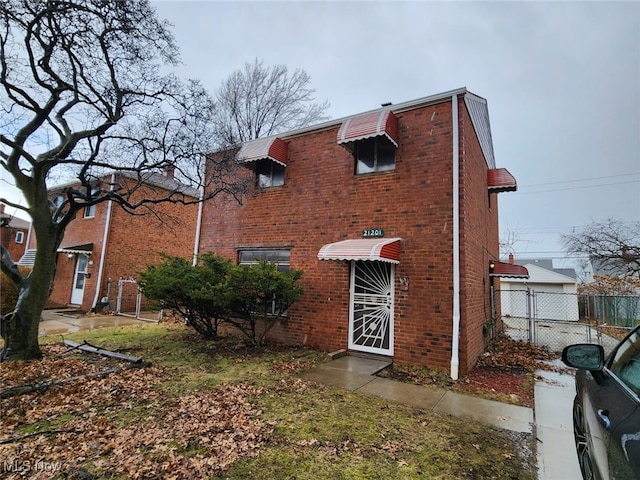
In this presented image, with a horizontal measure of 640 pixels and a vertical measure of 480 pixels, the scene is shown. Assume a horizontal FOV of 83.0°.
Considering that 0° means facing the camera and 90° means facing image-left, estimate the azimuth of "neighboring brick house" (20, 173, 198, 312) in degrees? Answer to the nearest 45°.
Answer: approximately 45°

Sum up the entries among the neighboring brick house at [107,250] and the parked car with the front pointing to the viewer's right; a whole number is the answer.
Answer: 0

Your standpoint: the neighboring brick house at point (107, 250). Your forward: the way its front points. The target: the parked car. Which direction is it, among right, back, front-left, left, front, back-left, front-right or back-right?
front-left

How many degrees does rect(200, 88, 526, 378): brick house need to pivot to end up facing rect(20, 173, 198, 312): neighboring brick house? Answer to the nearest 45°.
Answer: approximately 90° to its right

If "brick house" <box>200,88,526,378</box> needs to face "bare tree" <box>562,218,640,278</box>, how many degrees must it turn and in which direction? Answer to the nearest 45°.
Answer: approximately 180°

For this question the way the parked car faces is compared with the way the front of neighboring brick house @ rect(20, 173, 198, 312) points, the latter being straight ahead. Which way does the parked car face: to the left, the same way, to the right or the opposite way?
the opposite way

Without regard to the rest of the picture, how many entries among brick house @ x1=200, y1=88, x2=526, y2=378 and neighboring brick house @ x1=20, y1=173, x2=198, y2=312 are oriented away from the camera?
0

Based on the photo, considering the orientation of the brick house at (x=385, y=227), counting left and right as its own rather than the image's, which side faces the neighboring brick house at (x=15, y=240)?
right

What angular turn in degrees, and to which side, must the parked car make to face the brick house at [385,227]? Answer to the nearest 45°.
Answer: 0° — it already faces it

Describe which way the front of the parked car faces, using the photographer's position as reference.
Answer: facing away from the viewer and to the left of the viewer

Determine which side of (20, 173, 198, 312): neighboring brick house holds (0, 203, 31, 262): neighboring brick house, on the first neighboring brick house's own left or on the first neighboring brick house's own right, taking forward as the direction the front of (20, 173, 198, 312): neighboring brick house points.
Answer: on the first neighboring brick house's own right

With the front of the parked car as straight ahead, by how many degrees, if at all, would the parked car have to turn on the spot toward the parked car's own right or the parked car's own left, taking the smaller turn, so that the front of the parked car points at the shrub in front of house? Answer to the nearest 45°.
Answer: approximately 45° to the parked car's own left

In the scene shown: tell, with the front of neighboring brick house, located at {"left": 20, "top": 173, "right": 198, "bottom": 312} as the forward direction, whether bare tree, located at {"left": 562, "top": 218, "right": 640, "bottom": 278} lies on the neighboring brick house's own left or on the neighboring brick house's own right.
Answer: on the neighboring brick house's own left

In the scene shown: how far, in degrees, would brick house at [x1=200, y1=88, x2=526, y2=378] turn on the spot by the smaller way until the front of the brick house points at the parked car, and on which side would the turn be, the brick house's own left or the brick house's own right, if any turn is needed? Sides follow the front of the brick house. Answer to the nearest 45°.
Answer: approximately 45° to the brick house's own left
